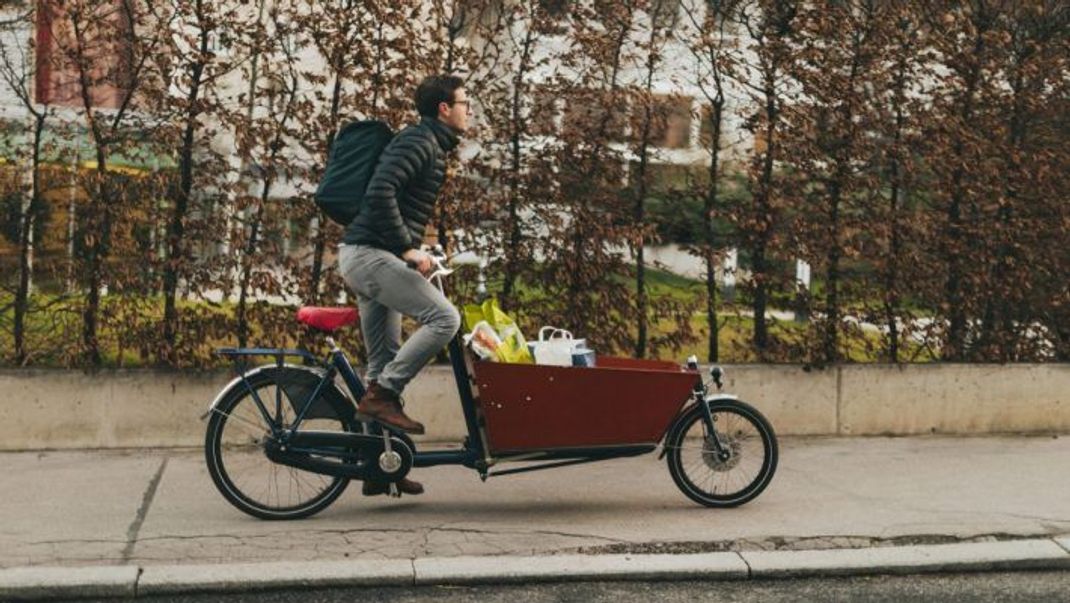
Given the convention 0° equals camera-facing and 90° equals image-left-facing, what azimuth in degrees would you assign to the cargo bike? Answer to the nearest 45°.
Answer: approximately 270°

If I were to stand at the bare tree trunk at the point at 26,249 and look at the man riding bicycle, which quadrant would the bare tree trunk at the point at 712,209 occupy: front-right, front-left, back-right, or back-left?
front-left

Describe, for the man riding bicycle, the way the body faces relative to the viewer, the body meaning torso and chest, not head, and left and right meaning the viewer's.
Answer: facing to the right of the viewer

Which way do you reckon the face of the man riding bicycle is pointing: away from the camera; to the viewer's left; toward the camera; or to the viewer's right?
to the viewer's right

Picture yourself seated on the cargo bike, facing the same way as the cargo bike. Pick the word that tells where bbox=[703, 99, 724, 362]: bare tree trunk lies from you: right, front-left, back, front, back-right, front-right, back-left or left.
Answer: front-left

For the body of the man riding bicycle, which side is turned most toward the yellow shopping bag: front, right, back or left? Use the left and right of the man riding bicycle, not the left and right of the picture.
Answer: front

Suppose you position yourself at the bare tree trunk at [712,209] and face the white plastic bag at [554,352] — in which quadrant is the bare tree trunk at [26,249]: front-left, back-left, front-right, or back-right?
front-right

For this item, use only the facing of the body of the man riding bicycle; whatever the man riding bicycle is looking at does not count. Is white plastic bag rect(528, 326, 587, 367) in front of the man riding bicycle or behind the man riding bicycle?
in front

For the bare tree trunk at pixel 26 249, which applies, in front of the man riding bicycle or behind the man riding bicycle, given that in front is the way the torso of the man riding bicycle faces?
behind
